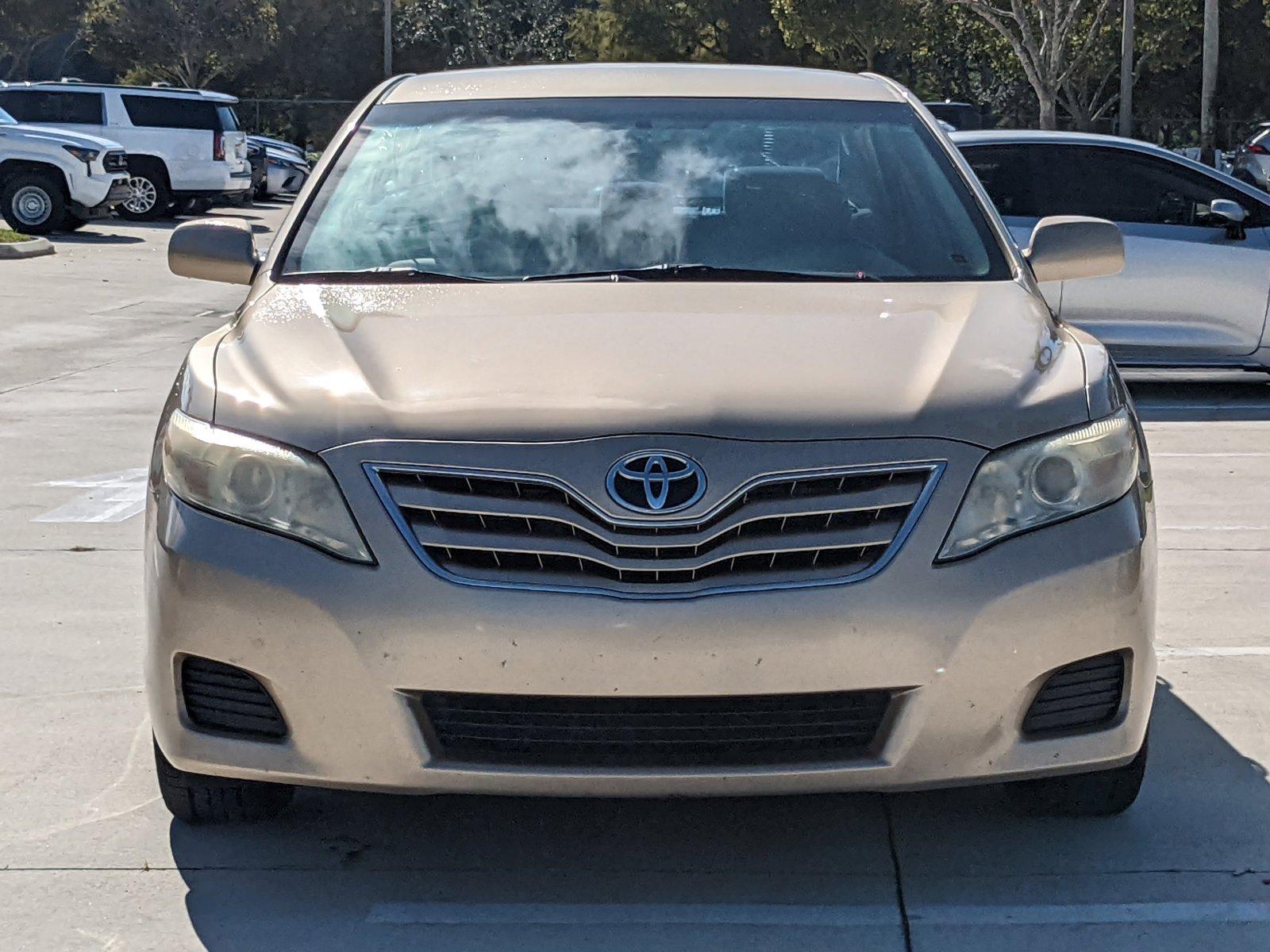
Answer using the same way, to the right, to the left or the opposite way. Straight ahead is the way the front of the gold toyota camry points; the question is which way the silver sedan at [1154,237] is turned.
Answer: to the left

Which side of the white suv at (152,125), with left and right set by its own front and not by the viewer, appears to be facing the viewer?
left

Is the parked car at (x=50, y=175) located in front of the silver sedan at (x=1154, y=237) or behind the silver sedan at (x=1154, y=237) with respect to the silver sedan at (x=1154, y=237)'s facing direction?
behind

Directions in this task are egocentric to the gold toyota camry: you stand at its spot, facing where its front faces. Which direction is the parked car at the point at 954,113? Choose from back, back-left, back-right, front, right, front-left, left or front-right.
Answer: back

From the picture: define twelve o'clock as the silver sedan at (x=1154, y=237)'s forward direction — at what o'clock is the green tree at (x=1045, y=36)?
The green tree is roughly at 9 o'clock from the silver sedan.

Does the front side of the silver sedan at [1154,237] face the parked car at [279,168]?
no

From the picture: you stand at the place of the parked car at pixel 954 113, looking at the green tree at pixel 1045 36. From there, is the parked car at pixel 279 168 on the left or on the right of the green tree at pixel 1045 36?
left

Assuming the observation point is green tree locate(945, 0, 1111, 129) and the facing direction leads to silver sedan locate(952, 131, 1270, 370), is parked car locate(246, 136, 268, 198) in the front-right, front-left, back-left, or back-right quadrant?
front-right

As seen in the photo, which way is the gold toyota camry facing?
toward the camera

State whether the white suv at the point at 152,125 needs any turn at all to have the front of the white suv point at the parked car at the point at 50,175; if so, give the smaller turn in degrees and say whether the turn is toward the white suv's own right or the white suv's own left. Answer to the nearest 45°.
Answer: approximately 90° to the white suv's own left

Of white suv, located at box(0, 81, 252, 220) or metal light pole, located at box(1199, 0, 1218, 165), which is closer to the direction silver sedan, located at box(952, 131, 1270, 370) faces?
the metal light pole

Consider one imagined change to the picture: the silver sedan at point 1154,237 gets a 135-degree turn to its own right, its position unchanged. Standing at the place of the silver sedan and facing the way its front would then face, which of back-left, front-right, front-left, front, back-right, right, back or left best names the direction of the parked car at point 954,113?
back-right

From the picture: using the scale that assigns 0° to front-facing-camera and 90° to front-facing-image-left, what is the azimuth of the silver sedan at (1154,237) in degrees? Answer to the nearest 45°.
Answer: approximately 270°

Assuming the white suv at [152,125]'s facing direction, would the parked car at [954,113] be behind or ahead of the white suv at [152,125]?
behind

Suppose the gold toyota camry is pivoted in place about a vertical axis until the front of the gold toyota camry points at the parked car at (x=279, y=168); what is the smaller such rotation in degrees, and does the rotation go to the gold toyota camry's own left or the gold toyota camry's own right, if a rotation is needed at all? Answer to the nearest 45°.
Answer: approximately 180°

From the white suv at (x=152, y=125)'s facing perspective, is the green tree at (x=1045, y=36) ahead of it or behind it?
behind

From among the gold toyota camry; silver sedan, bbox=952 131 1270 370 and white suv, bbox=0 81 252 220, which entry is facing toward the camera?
the gold toyota camry
